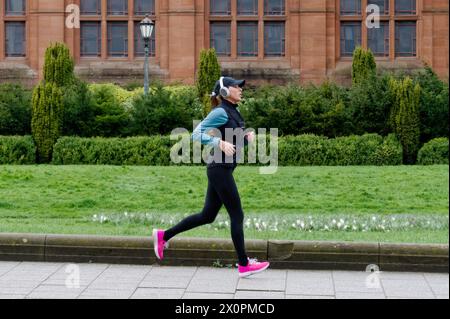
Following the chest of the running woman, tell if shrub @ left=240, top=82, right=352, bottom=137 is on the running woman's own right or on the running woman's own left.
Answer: on the running woman's own left

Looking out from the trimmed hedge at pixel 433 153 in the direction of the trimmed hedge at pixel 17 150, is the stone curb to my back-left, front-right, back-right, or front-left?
front-left

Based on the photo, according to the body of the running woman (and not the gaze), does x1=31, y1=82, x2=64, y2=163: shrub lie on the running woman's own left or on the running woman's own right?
on the running woman's own left

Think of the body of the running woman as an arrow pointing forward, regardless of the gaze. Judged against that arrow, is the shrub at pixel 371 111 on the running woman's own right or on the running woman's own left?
on the running woman's own left

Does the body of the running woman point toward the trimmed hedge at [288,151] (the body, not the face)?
no

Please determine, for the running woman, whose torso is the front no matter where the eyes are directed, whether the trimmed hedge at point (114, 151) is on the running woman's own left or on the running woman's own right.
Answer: on the running woman's own left

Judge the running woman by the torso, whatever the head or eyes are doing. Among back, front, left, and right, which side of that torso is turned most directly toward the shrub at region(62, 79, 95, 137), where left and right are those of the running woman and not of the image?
left

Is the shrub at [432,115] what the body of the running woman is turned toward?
no

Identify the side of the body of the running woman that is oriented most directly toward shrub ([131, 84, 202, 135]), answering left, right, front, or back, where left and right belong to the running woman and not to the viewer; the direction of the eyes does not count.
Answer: left

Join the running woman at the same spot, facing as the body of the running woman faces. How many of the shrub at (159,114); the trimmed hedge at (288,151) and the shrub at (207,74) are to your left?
3

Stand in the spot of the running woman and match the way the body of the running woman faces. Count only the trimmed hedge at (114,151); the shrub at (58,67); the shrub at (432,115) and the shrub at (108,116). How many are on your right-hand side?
0

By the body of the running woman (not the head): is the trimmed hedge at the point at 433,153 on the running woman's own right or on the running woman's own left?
on the running woman's own left

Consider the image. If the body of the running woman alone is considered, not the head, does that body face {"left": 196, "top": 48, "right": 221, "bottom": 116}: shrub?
no

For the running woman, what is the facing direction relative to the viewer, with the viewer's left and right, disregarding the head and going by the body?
facing to the right of the viewer

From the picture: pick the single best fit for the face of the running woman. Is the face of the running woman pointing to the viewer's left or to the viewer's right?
to the viewer's right
